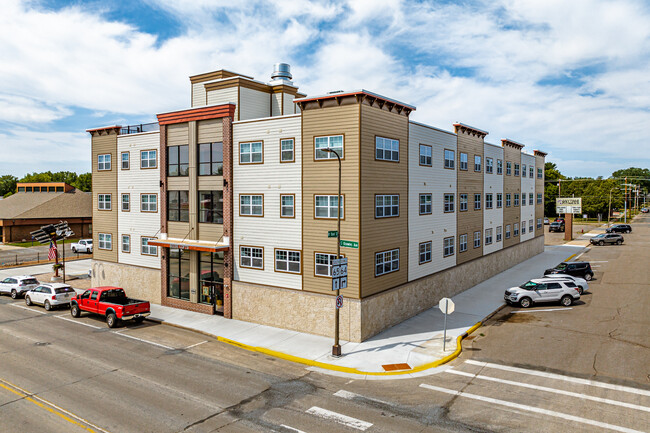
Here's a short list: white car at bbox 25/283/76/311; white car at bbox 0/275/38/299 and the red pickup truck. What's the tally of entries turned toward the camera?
0

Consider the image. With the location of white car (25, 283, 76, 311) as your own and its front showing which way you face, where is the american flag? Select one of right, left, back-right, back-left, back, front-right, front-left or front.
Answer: front-right

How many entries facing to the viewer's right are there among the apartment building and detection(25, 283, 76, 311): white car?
0

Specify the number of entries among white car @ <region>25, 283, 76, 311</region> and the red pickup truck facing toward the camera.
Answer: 0

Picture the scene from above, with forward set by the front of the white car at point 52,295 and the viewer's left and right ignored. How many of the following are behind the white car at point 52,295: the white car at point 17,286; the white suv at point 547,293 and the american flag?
1

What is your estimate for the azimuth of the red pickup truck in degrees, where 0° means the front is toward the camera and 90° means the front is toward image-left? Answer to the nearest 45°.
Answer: approximately 135°

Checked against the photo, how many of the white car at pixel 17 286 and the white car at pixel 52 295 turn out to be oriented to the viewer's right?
0

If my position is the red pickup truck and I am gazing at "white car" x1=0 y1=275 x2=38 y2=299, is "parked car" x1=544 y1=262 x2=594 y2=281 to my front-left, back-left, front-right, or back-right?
back-right

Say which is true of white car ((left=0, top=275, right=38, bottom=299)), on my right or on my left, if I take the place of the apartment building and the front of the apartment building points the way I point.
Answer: on my right

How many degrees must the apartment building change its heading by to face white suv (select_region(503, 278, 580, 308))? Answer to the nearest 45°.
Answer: approximately 135° to its left
